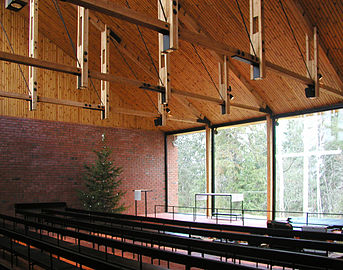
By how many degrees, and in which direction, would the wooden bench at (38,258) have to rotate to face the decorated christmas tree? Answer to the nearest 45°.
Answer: approximately 45° to its left

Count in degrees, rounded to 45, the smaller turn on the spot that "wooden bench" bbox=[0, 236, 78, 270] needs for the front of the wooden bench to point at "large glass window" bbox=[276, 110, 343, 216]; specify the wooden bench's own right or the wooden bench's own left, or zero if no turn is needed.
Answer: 0° — it already faces it

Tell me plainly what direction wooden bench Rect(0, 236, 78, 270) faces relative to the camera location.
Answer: facing away from the viewer and to the right of the viewer

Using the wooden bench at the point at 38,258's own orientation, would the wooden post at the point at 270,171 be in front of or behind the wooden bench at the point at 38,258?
in front

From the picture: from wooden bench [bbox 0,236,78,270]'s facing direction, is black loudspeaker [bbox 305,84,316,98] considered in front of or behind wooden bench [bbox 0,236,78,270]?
in front
